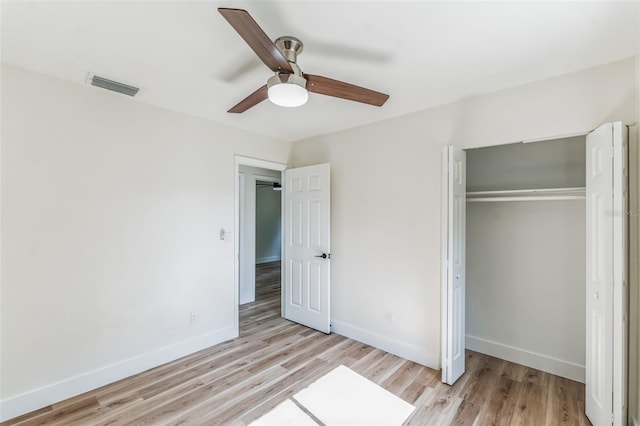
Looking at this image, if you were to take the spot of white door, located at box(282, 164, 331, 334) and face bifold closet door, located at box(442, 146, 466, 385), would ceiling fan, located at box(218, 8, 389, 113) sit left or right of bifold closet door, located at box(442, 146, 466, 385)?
right

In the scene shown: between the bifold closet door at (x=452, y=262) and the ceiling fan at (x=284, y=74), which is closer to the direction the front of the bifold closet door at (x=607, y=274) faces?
the ceiling fan

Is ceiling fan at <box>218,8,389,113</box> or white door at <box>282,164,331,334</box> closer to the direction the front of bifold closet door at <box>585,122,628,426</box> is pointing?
the ceiling fan
